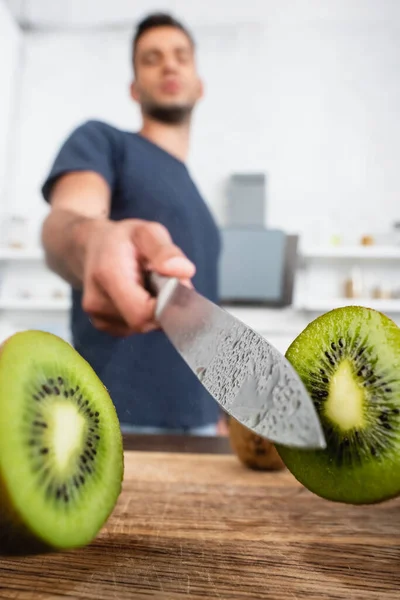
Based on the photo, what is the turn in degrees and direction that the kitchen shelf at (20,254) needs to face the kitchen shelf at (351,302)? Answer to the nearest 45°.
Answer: approximately 45° to its left

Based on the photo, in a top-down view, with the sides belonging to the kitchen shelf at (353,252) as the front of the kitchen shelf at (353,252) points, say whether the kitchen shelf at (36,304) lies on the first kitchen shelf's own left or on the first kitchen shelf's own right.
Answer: on the first kitchen shelf's own right

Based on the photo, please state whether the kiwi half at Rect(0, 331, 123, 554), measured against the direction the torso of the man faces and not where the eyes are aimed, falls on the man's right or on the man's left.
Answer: on the man's right

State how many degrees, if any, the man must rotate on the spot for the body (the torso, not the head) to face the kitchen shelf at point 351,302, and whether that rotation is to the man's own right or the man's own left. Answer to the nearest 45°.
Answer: approximately 90° to the man's own left

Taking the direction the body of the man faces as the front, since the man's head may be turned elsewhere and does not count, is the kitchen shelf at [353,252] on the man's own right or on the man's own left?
on the man's own left

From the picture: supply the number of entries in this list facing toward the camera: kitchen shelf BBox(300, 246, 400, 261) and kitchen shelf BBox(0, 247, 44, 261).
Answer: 2

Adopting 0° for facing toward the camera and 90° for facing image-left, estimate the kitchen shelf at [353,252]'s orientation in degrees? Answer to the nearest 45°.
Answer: approximately 0°

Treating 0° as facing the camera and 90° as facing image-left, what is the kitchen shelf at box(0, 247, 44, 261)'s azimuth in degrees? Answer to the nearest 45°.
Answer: approximately 0°
